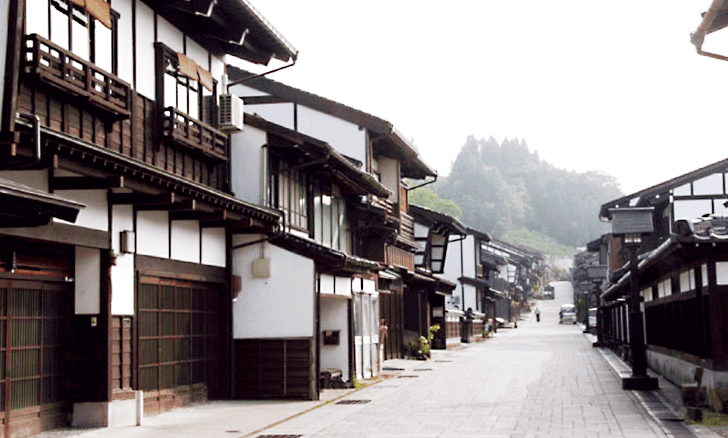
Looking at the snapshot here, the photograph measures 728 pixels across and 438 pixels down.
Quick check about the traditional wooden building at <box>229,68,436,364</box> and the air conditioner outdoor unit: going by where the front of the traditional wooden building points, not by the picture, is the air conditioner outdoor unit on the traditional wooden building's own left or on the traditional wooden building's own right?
on the traditional wooden building's own right

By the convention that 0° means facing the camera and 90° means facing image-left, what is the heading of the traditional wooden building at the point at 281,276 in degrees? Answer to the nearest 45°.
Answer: approximately 315°

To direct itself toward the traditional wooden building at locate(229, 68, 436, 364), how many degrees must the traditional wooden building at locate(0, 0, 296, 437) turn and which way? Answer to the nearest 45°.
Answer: approximately 90° to its left

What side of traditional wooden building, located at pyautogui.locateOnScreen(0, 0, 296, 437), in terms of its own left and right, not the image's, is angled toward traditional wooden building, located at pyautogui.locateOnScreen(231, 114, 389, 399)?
left

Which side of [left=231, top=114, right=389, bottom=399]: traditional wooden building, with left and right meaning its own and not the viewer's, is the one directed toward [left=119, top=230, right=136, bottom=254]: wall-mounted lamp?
right

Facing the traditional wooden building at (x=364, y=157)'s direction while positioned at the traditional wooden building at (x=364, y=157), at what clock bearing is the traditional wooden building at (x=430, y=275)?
the traditional wooden building at (x=430, y=275) is roughly at 8 o'clock from the traditional wooden building at (x=364, y=157).

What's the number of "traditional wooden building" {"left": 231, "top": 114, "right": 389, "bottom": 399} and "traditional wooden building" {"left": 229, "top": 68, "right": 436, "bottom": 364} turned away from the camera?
0

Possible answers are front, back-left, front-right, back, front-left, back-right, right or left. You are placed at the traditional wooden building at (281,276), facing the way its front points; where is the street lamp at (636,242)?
front-left

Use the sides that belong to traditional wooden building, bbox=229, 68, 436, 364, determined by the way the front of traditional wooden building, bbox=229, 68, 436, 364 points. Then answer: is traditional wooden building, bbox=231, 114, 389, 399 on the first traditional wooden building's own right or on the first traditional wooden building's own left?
on the first traditional wooden building's own right
